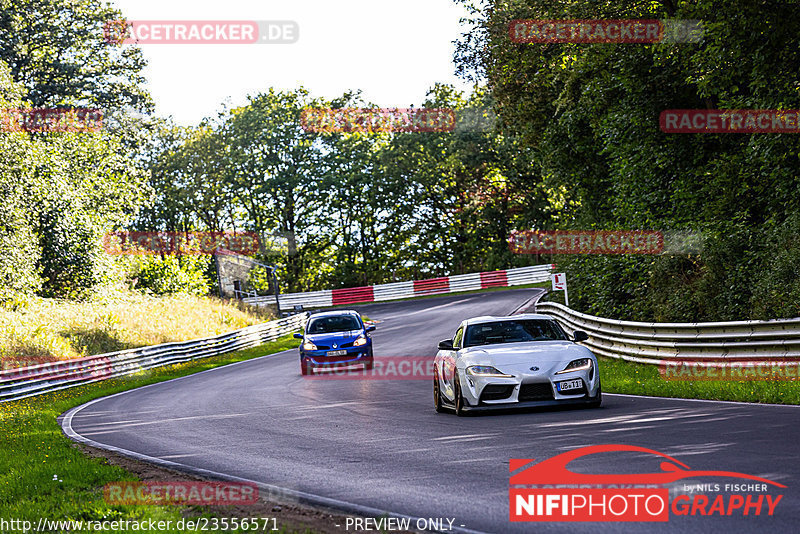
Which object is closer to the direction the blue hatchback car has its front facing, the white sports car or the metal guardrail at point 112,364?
the white sports car

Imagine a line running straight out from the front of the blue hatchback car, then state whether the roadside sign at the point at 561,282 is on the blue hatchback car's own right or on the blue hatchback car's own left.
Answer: on the blue hatchback car's own left

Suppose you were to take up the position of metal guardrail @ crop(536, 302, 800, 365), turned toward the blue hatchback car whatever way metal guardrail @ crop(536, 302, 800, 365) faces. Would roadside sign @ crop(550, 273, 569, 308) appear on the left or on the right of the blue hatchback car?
right

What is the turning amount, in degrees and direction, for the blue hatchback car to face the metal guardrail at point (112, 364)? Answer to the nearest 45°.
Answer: approximately 135° to its right

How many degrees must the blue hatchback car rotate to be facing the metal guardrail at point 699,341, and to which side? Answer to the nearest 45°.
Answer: approximately 45° to its left

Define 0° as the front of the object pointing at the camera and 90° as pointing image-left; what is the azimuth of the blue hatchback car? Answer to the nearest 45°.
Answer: approximately 0°

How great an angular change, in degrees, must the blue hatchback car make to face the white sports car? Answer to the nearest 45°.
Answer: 0° — it already faces it
